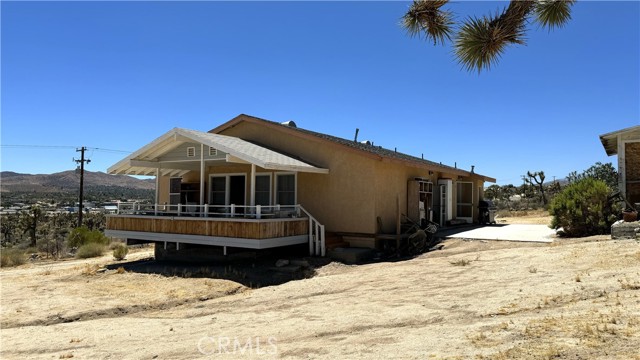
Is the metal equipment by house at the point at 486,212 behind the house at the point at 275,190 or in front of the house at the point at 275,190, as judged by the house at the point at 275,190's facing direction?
behind

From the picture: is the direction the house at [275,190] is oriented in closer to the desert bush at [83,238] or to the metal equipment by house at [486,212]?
the desert bush

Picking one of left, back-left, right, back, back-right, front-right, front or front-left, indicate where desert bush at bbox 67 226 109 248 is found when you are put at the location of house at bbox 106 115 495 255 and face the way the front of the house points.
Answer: right

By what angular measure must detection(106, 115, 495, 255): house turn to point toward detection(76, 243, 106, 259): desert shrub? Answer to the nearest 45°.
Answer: approximately 90° to its right

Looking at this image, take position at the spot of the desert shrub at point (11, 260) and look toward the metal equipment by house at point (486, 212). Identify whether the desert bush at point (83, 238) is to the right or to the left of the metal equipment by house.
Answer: left

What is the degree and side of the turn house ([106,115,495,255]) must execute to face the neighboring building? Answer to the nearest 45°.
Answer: approximately 135° to its left

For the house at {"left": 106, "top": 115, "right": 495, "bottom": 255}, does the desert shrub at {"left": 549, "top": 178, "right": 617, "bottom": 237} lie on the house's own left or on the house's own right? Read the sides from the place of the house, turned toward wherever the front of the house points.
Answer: on the house's own left

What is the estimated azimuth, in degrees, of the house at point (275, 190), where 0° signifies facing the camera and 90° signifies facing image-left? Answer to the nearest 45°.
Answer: approximately 45°
